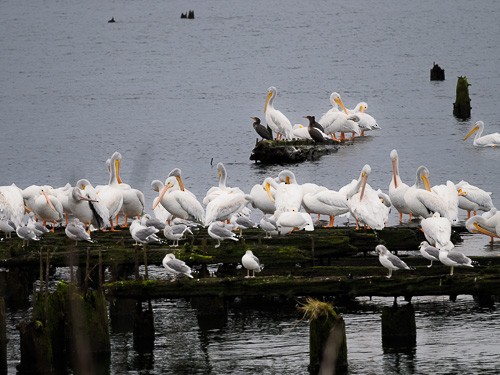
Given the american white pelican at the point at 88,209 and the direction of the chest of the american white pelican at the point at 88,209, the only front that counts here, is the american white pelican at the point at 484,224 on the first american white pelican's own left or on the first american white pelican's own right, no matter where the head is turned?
on the first american white pelican's own left

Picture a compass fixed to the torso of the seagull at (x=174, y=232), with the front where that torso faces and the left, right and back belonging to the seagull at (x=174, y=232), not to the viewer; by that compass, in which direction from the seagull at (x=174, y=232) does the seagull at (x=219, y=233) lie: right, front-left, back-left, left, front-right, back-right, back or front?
back-left

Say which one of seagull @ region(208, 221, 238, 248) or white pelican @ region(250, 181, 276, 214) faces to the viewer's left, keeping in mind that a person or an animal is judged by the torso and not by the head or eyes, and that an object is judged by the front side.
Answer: the seagull

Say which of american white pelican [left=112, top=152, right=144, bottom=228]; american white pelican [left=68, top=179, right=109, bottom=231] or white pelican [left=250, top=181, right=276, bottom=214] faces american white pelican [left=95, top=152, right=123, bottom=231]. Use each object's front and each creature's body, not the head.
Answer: american white pelican [left=112, top=152, right=144, bottom=228]

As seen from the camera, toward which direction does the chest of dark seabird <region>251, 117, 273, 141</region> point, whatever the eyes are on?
to the viewer's left

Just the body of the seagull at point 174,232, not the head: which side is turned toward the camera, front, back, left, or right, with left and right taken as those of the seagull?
left

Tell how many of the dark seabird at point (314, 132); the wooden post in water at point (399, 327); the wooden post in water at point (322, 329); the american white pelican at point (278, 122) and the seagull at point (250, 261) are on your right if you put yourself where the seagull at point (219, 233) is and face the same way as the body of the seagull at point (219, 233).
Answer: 2
